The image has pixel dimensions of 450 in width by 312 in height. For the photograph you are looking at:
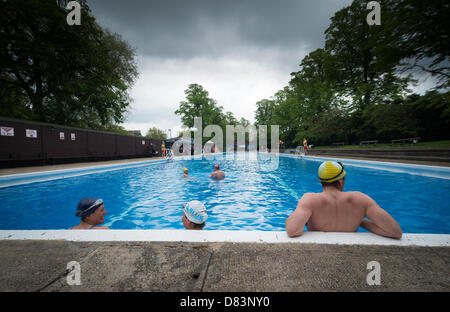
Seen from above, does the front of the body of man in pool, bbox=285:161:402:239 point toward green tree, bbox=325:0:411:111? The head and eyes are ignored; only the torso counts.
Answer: yes

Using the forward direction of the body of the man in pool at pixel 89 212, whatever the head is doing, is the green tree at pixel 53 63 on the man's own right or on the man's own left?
on the man's own left

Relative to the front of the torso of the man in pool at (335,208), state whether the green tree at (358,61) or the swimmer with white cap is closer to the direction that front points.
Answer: the green tree

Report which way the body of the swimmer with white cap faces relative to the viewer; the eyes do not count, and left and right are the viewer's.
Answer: facing away from the viewer and to the left of the viewer

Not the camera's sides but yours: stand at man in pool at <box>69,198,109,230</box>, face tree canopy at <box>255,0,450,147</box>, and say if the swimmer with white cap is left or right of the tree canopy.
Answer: right

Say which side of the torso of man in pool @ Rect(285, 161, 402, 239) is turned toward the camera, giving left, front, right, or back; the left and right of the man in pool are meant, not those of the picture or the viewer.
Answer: back
